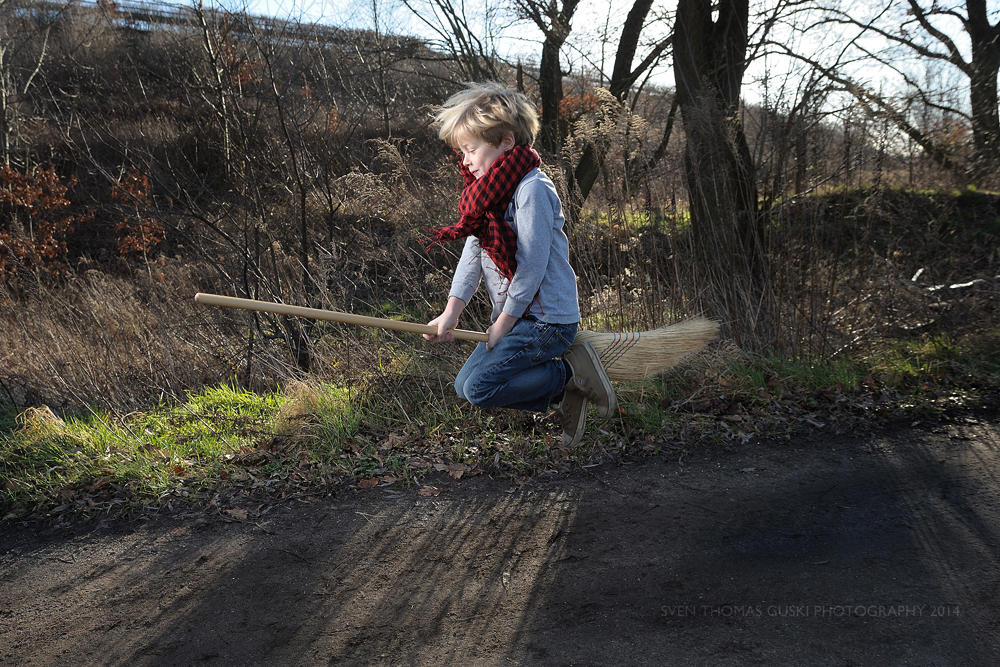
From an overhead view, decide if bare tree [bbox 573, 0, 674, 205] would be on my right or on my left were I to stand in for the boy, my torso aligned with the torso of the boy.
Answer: on my right

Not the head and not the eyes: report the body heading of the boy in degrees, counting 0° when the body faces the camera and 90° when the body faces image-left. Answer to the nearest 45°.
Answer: approximately 90°

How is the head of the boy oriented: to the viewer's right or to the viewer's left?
to the viewer's left
